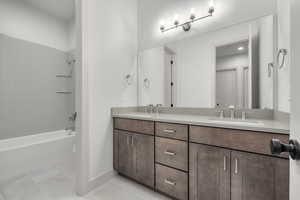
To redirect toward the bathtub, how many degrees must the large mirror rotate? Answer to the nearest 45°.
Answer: approximately 45° to its right

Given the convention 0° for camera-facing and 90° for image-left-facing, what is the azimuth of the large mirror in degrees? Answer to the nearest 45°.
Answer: approximately 45°

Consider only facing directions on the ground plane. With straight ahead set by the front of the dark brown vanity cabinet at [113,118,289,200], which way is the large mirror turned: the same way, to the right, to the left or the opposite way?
the same way

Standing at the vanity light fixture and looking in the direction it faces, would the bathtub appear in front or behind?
in front

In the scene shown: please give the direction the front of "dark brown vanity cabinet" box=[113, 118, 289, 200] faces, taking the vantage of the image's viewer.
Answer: facing the viewer and to the left of the viewer

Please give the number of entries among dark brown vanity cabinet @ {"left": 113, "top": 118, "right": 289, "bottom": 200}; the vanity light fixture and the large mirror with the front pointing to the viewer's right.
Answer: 0

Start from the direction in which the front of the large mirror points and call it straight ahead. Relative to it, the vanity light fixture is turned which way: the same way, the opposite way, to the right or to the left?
the same way

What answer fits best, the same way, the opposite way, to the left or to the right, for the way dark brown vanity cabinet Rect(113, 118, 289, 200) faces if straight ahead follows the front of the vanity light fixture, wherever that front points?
the same way

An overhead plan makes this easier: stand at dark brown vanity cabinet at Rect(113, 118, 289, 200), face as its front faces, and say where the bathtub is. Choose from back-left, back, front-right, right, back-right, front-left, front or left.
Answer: front-right
